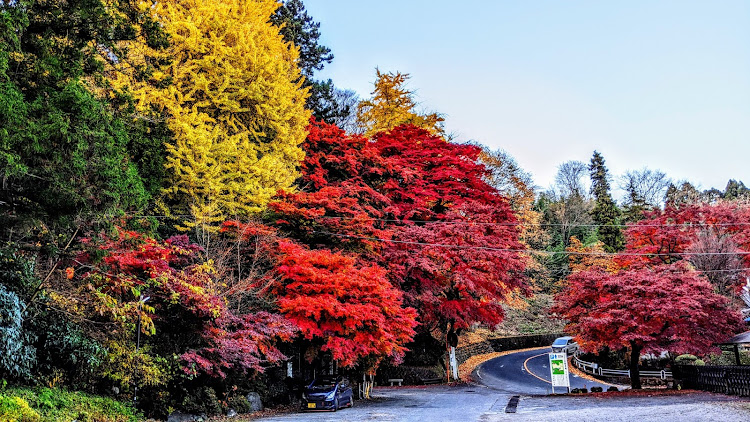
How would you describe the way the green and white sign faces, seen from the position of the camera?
facing the viewer

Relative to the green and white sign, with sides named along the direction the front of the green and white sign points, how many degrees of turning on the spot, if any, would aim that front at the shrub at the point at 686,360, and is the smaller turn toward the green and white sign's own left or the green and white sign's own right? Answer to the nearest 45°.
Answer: approximately 135° to the green and white sign's own left

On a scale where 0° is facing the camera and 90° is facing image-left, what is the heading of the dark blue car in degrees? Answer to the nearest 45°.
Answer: approximately 45°

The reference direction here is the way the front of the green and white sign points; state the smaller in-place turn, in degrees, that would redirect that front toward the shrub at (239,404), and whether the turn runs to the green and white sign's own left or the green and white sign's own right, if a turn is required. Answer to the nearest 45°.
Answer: approximately 45° to the green and white sign's own right

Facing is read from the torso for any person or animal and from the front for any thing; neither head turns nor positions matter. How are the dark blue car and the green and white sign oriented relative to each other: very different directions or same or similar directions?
same or similar directions

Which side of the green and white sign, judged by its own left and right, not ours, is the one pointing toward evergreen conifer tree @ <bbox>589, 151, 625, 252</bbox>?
back

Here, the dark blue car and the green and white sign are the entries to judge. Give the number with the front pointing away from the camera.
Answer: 0
